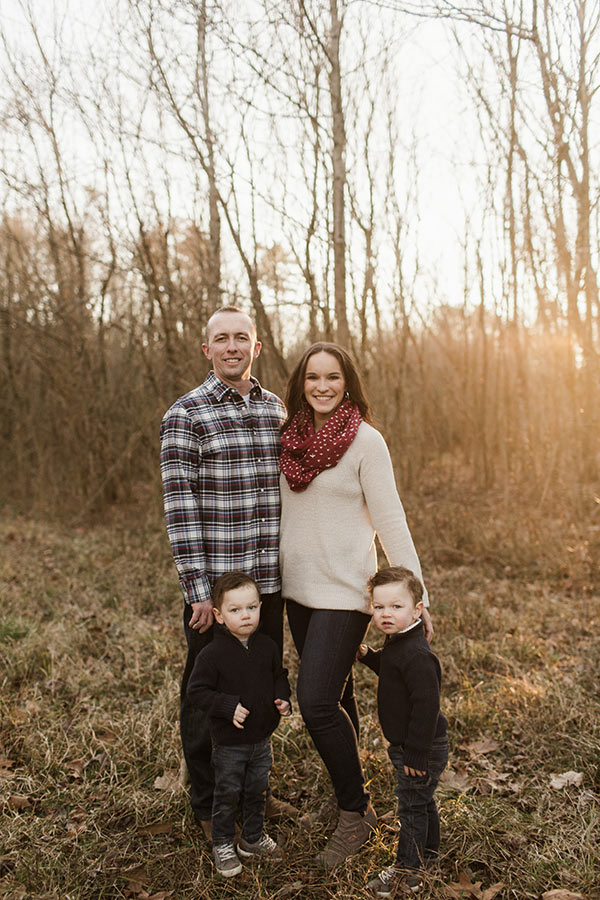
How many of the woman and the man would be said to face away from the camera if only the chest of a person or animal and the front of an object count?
0

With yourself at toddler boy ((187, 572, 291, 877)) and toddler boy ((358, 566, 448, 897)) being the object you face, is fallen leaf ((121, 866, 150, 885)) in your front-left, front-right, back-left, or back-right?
back-right

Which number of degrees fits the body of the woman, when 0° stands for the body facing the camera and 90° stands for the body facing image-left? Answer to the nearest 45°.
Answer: approximately 45°

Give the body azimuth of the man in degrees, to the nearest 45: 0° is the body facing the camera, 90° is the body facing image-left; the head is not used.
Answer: approximately 315°
